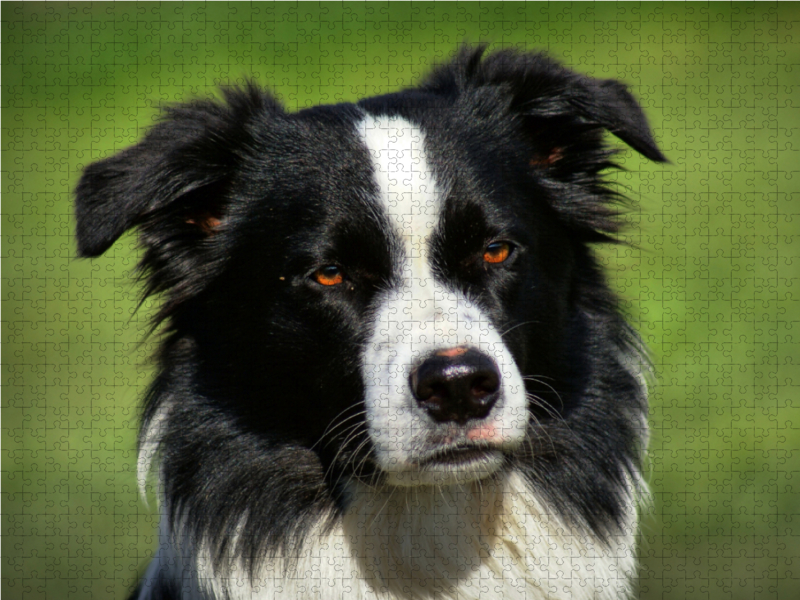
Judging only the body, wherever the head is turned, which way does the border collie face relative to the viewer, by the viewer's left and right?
facing the viewer
